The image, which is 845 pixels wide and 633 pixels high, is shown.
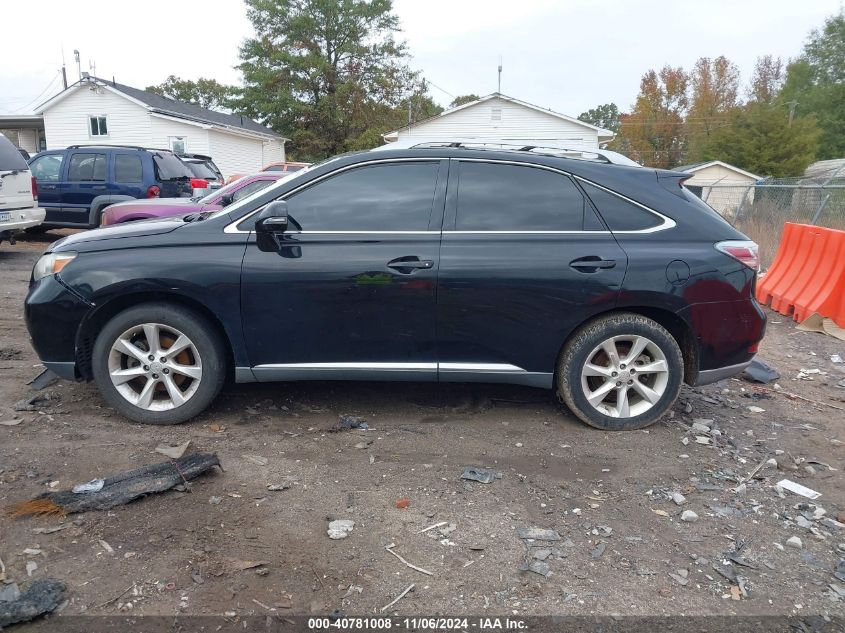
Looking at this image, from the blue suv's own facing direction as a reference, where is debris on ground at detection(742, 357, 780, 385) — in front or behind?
behind

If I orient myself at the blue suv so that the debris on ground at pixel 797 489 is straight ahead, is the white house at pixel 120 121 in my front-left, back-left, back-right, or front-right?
back-left

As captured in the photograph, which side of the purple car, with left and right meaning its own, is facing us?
left

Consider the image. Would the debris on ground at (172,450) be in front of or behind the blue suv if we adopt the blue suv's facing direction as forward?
behind

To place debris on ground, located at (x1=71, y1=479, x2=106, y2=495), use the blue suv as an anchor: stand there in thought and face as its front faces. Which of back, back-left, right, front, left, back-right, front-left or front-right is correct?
back-left

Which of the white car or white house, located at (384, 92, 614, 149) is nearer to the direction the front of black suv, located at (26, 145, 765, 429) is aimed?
the white car

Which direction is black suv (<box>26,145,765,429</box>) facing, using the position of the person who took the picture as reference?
facing to the left of the viewer

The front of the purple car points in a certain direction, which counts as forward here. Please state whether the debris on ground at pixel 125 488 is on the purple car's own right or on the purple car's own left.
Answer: on the purple car's own left

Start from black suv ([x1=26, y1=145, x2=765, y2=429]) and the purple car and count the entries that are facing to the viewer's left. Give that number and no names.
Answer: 2

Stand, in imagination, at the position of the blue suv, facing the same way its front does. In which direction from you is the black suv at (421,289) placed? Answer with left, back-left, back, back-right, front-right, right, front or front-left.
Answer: back-left

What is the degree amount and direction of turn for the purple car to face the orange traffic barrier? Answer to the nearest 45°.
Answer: approximately 135° to its left

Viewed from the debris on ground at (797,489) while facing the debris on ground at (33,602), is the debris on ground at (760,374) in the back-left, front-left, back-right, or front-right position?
back-right

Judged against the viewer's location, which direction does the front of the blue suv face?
facing away from the viewer and to the left of the viewer

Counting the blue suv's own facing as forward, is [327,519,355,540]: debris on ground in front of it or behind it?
behind
